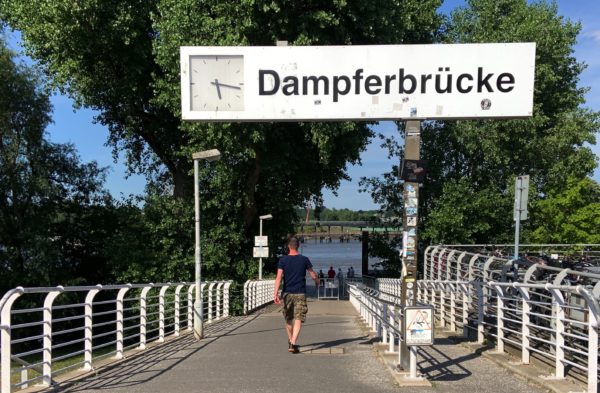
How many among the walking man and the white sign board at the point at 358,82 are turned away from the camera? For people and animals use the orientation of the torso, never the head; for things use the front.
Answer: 1

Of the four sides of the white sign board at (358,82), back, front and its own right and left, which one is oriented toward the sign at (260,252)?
back

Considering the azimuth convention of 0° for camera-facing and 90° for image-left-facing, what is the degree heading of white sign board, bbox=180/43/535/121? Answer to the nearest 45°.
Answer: approximately 0°

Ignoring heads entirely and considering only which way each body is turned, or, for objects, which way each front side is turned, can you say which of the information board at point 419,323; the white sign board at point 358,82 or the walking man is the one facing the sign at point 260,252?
the walking man

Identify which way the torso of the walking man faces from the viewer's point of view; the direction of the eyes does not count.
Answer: away from the camera

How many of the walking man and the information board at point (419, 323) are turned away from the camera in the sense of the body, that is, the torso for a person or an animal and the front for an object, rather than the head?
1

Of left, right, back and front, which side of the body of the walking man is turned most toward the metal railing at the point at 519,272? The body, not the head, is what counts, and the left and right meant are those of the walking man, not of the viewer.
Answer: right

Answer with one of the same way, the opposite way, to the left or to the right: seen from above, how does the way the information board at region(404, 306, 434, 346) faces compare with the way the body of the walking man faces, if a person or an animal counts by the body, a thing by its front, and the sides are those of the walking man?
the opposite way

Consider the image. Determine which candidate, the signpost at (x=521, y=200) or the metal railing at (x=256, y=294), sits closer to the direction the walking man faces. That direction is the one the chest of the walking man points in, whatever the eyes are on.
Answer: the metal railing
